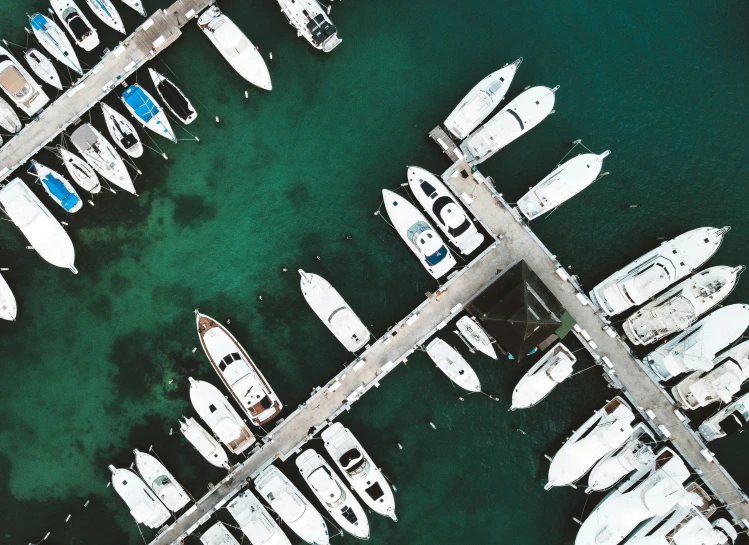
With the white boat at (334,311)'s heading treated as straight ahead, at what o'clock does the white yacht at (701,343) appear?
The white yacht is roughly at 5 o'clock from the white boat.

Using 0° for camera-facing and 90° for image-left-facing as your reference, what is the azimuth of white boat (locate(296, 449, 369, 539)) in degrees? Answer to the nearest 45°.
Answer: approximately 315°

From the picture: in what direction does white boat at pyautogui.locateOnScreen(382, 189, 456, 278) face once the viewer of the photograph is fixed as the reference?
facing away from the viewer and to the left of the viewer
